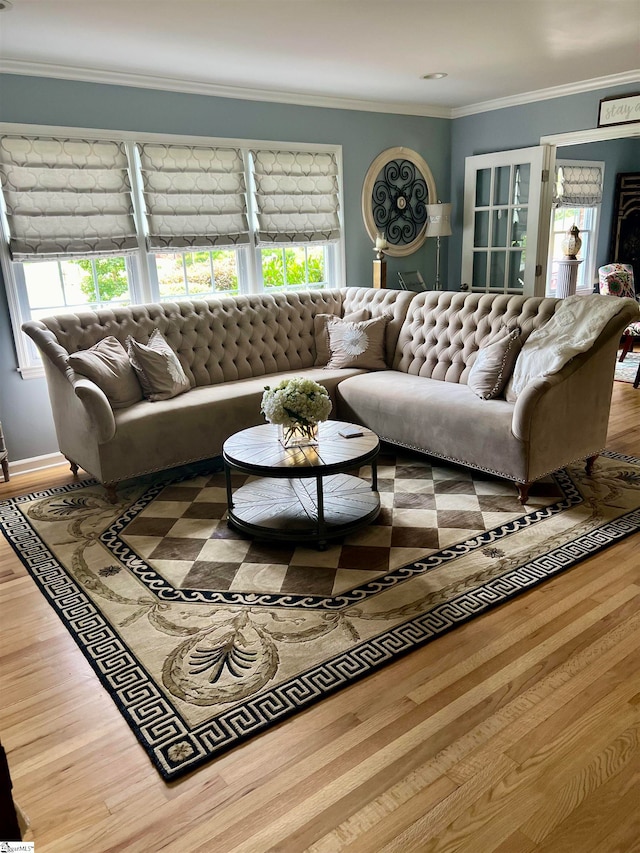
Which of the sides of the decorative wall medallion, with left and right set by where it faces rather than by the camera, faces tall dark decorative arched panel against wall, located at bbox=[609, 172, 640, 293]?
left

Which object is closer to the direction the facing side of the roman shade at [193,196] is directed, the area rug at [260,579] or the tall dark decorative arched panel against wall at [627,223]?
the area rug

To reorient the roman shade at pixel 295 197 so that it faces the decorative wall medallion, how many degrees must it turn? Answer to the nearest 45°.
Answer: approximately 135° to its left

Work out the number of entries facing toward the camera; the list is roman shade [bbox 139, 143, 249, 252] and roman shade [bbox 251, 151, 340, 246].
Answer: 2

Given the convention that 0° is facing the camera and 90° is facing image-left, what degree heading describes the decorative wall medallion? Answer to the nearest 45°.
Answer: approximately 315°

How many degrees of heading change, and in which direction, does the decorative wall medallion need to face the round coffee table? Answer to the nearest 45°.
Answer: approximately 45° to its right

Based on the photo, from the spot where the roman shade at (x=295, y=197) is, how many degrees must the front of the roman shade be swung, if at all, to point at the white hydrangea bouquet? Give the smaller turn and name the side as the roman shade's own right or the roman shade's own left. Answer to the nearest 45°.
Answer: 0° — it already faces it
